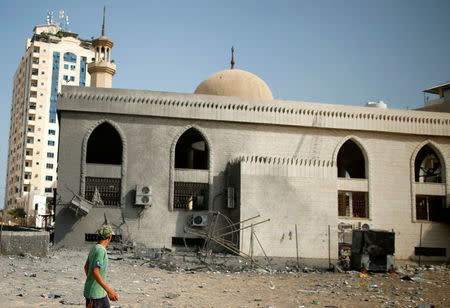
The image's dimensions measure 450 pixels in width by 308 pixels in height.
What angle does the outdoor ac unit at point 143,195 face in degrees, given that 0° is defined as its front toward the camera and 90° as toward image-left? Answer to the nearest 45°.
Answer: approximately 0°

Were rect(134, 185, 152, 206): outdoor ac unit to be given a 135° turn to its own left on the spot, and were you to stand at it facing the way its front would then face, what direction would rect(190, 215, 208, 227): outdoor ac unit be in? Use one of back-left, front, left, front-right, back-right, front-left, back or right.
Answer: front-right

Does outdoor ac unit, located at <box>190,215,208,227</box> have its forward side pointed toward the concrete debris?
yes

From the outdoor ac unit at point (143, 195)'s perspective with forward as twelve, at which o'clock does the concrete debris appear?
The concrete debris is roughly at 12 o'clock from the outdoor ac unit.

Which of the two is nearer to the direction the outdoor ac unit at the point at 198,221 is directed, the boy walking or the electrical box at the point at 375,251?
the boy walking

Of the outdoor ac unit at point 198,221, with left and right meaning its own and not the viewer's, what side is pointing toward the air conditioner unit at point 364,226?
left

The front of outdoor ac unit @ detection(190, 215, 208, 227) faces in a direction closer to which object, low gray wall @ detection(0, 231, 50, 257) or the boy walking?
the boy walking

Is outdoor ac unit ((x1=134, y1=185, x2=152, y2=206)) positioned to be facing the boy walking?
yes

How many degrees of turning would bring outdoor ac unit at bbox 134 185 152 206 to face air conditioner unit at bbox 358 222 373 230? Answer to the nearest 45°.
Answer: approximately 90° to its left

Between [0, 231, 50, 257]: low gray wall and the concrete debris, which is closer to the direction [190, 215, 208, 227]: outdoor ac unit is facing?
the concrete debris

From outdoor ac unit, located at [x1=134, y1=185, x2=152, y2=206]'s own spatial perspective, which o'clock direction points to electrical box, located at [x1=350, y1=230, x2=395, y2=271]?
The electrical box is roughly at 10 o'clock from the outdoor ac unit.
